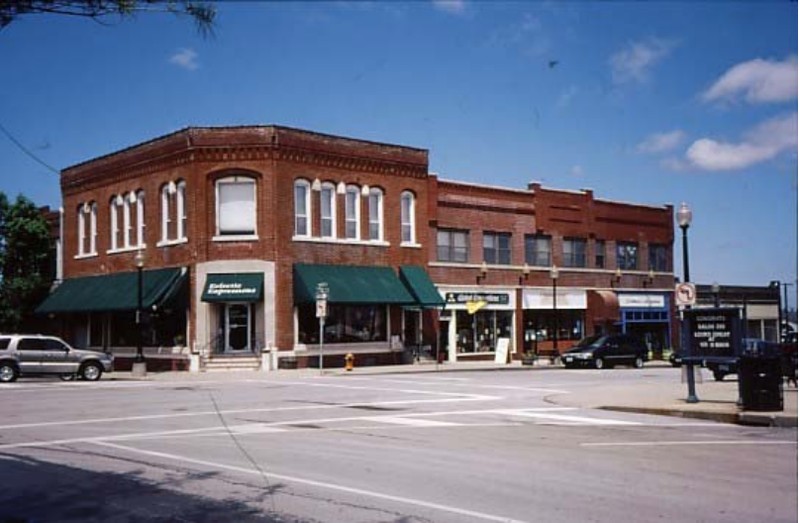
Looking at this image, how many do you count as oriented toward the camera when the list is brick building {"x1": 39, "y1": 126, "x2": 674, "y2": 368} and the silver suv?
1

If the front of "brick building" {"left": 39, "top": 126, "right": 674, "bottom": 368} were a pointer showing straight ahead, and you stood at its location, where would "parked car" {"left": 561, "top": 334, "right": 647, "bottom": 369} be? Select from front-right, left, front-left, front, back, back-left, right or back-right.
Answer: left

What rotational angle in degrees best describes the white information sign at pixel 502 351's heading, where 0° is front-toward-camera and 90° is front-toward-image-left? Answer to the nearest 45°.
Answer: approximately 0°

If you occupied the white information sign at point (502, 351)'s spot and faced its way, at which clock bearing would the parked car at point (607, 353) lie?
The parked car is roughly at 10 o'clock from the white information sign.

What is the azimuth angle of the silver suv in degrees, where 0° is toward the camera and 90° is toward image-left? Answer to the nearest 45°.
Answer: approximately 270°

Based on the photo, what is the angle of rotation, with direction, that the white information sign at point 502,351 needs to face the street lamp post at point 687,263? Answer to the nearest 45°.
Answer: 0° — it already faces it
